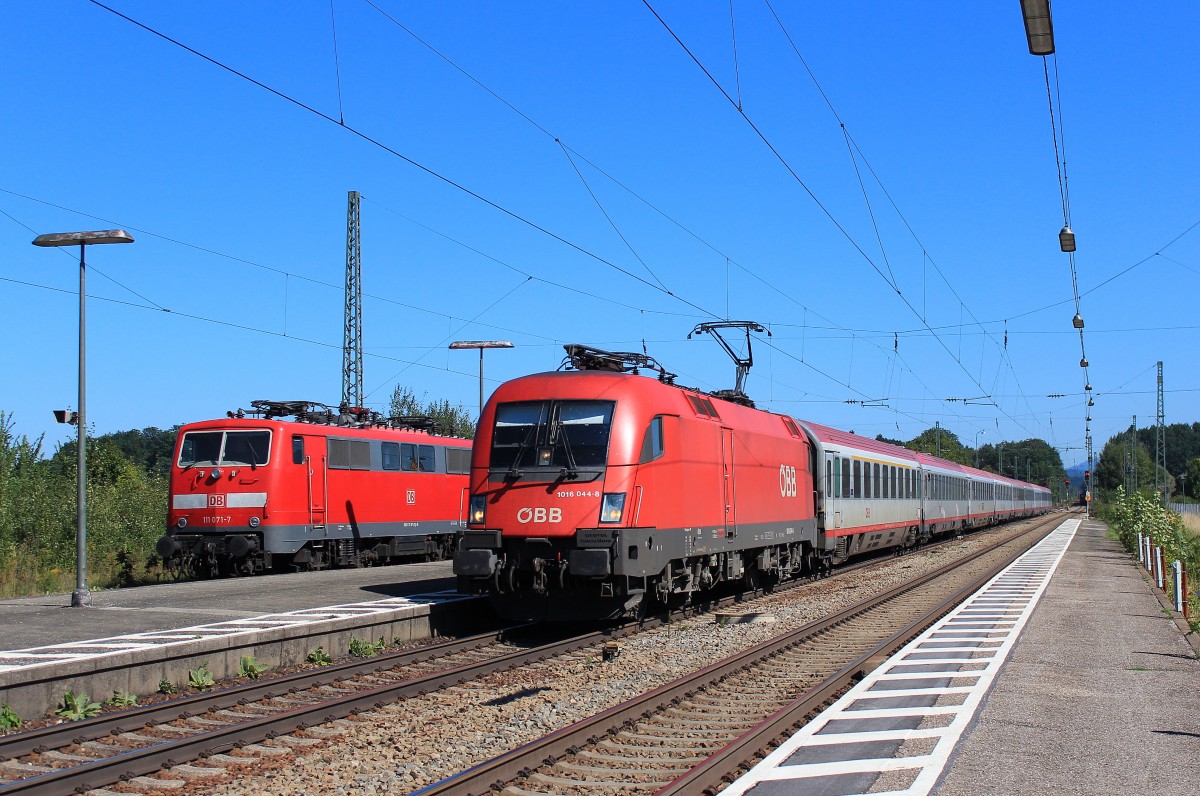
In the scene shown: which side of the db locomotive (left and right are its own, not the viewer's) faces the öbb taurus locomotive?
left

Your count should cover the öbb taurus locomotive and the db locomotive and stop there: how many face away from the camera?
0

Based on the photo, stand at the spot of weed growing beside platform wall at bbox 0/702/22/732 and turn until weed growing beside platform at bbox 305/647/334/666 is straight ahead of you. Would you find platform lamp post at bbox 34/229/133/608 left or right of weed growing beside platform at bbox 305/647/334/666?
left

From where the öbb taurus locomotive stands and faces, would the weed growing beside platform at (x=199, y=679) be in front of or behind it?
in front

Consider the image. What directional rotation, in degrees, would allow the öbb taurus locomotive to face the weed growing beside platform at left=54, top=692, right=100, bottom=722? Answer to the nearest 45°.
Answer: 0° — it already faces it

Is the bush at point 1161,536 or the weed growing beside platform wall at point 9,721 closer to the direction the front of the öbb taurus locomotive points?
the weed growing beside platform wall

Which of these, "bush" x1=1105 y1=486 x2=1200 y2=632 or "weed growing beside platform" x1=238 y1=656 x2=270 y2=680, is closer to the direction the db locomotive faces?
the weed growing beside platform

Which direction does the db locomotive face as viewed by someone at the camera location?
facing the viewer and to the left of the viewer

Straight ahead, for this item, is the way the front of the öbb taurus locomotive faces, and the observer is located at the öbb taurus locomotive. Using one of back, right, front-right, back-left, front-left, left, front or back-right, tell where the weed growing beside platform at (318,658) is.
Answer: front

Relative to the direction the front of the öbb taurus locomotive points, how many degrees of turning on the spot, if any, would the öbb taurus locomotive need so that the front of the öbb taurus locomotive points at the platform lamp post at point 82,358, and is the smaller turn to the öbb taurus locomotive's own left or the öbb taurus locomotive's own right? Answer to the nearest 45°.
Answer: approximately 45° to the öbb taurus locomotive's own right

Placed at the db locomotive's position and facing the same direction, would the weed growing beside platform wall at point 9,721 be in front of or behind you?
in front

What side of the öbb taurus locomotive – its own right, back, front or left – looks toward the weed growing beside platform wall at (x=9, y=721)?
front
